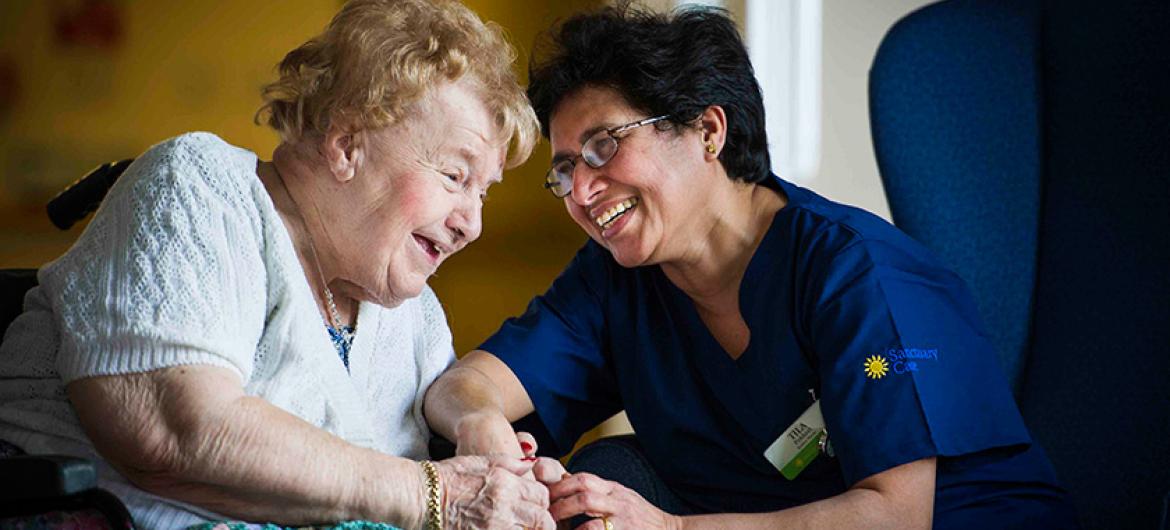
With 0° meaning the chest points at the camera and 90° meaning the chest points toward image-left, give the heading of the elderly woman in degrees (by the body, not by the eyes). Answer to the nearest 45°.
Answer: approximately 315°

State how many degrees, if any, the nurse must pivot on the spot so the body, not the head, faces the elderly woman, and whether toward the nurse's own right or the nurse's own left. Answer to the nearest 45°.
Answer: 0° — they already face them

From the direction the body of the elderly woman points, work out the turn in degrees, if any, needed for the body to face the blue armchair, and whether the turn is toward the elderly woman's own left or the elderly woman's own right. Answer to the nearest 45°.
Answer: approximately 45° to the elderly woman's own left
